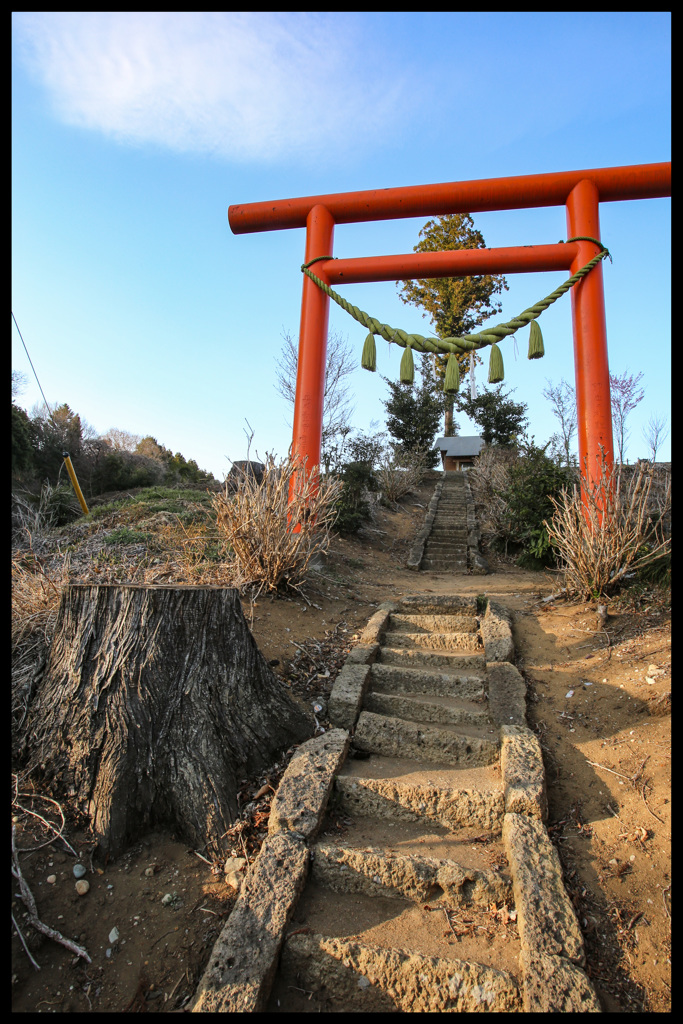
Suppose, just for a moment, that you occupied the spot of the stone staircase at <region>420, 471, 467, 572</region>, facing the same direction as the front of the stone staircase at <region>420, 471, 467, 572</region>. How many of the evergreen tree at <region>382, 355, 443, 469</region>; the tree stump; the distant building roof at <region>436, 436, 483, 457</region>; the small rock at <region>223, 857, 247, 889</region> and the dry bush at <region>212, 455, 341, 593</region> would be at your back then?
2

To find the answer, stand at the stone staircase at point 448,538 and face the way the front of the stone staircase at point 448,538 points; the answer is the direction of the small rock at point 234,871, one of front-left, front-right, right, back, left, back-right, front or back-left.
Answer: front

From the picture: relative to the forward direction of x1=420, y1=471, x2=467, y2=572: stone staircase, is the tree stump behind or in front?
in front

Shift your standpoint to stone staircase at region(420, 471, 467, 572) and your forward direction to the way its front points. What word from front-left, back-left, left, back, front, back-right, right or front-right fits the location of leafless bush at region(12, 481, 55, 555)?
front-right

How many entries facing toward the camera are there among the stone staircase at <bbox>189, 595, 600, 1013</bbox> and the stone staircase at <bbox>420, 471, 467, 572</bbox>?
2

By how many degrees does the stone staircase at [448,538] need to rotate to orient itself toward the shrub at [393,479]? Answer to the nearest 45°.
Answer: approximately 180°

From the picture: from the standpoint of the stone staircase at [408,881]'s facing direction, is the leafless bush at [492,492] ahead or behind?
behind

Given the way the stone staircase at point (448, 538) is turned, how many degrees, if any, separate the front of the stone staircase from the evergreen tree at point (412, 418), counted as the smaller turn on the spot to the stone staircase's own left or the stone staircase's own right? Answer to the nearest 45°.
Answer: approximately 180°

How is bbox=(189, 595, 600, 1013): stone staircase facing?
toward the camera

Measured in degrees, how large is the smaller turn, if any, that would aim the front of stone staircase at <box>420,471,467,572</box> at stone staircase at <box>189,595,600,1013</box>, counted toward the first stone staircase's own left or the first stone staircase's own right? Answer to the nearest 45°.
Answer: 0° — it already faces it
